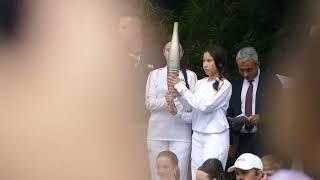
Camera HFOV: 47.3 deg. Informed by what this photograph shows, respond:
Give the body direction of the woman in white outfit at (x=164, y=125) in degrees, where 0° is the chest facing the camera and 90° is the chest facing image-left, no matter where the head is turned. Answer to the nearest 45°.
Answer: approximately 0°

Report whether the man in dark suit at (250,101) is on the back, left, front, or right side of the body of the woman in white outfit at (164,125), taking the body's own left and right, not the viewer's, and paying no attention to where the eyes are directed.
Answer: left
